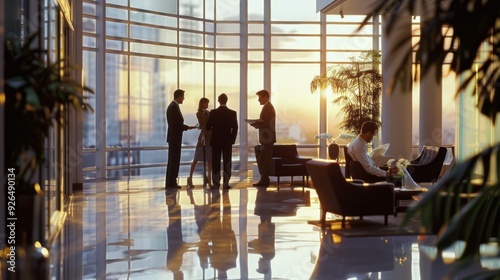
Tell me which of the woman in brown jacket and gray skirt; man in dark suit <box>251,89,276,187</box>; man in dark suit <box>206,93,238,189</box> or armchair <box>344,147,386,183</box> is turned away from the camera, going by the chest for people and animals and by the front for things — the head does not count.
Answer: man in dark suit <box>206,93,238,189</box>

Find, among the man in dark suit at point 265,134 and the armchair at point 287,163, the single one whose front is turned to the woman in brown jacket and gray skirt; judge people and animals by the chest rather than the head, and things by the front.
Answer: the man in dark suit

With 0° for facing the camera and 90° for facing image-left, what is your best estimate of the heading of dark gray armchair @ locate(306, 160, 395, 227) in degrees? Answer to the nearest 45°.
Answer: approximately 225°

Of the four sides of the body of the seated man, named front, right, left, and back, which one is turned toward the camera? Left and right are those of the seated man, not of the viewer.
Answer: right

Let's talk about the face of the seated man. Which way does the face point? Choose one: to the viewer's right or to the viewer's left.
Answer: to the viewer's right

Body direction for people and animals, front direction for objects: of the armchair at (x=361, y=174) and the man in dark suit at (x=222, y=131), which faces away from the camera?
the man in dark suit

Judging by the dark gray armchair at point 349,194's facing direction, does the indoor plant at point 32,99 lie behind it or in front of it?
behind

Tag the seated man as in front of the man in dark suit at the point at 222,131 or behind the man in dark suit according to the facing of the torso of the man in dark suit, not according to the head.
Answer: behind

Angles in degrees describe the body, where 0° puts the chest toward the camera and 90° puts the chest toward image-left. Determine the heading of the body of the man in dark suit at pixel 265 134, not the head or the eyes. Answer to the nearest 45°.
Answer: approximately 90°

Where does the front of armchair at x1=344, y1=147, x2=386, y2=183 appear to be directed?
to the viewer's right

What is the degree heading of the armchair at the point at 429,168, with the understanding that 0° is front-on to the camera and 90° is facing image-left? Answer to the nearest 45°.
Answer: approximately 45°
